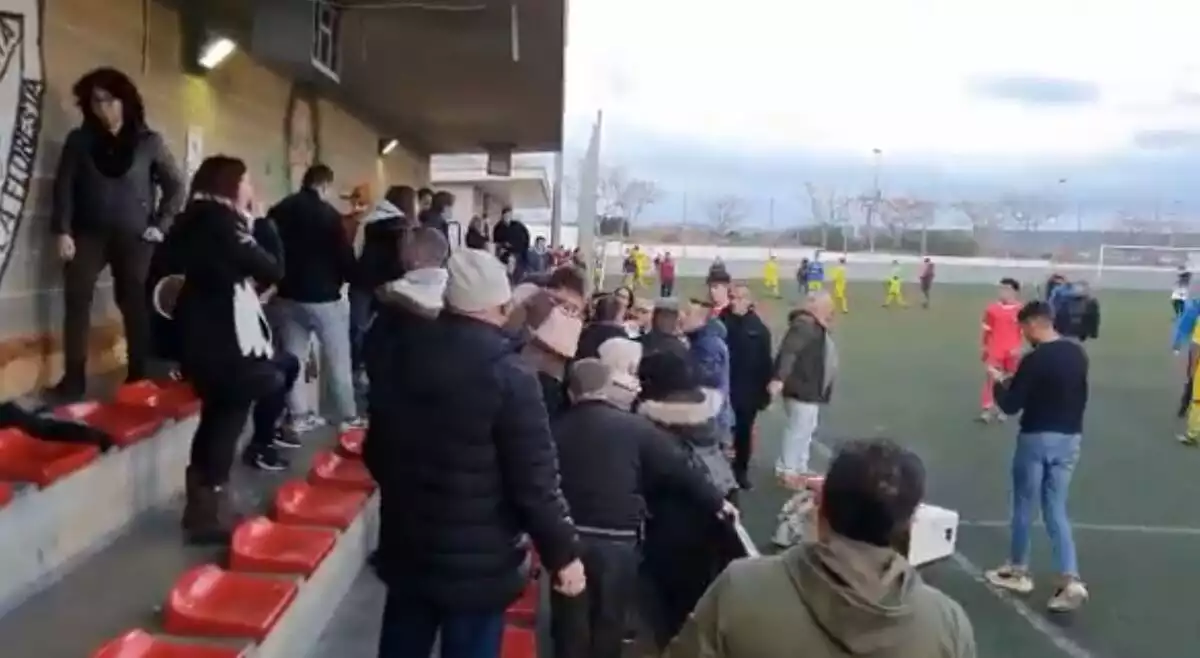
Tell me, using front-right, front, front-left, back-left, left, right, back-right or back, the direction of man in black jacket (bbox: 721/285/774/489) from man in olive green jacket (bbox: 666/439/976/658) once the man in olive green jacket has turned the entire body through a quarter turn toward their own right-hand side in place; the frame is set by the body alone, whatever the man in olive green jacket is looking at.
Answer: left

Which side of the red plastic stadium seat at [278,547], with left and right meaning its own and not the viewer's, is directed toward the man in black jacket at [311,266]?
left

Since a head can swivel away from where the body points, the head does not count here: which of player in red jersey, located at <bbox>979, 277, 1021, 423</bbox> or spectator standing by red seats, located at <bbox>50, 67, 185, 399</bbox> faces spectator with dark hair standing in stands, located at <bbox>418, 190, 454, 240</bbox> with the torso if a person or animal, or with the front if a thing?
the player in red jersey

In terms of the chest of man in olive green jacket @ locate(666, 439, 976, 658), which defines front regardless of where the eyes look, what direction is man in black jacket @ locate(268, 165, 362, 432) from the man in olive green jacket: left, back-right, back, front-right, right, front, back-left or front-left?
front-left

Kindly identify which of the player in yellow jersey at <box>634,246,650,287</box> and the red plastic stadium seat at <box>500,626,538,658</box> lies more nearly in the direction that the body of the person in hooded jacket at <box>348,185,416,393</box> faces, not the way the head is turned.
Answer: the player in yellow jersey

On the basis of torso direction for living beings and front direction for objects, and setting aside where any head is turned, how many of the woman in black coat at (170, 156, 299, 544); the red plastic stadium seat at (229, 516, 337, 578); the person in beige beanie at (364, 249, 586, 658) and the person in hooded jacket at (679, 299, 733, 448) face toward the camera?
0

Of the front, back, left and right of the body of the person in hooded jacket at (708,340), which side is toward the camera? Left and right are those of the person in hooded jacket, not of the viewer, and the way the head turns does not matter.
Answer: left

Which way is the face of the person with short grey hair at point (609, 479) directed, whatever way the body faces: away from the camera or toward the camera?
away from the camera

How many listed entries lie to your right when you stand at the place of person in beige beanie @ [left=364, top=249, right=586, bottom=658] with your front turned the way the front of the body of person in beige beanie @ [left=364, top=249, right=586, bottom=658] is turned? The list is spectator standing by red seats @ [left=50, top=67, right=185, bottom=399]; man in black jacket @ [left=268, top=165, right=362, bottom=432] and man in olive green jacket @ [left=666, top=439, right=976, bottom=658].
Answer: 1

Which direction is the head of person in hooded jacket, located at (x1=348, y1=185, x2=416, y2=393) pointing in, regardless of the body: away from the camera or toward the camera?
away from the camera

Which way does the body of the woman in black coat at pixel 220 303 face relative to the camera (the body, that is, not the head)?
to the viewer's right

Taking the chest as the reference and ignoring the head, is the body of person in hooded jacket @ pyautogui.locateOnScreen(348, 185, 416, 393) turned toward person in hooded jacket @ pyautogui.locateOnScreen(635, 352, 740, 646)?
no

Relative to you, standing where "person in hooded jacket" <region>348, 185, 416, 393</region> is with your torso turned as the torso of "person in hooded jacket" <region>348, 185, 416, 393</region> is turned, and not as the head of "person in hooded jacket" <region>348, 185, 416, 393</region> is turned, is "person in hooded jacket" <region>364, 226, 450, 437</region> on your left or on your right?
on your right

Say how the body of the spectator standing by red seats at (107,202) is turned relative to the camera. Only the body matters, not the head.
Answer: toward the camera

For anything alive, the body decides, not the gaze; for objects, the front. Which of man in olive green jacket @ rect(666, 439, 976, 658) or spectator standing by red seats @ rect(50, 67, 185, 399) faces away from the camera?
the man in olive green jacket

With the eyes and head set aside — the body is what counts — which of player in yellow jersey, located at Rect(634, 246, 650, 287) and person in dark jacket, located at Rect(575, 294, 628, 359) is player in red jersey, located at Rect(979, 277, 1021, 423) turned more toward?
the person in dark jacket

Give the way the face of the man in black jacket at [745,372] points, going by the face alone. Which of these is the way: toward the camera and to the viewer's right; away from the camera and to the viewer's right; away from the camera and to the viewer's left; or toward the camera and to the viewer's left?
toward the camera and to the viewer's left
